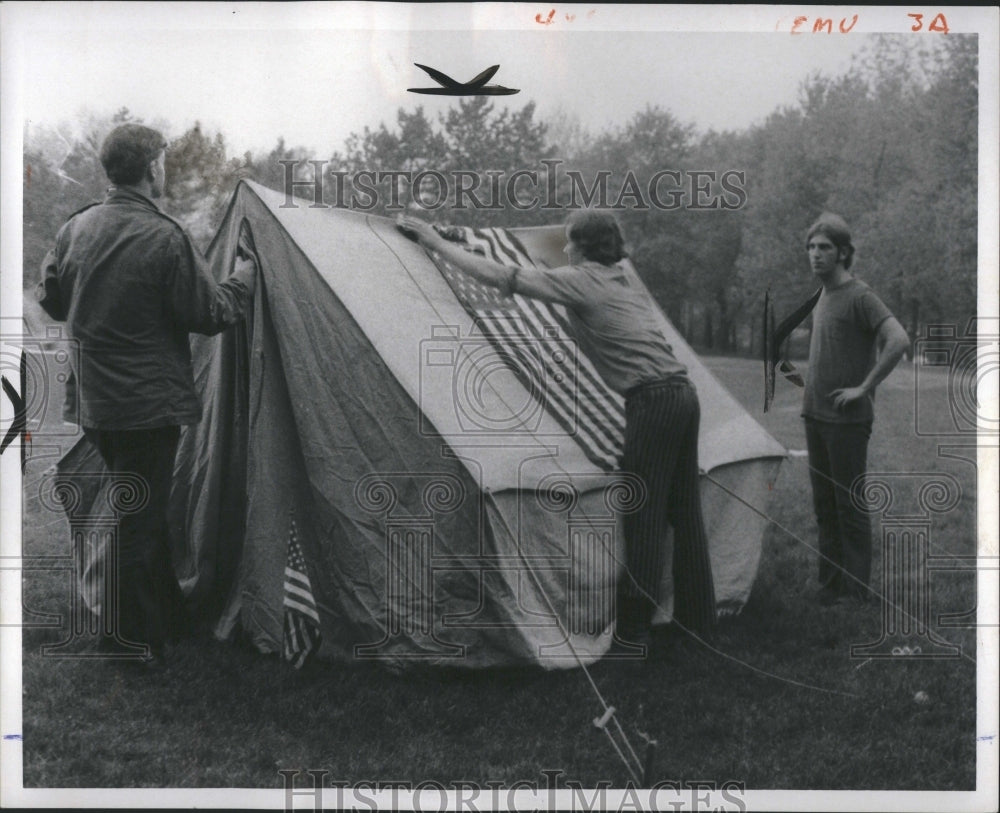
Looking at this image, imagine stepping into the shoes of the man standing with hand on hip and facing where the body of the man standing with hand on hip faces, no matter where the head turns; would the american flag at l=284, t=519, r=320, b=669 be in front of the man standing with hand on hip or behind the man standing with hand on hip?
in front

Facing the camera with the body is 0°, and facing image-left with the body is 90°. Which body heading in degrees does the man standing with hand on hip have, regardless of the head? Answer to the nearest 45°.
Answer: approximately 45°

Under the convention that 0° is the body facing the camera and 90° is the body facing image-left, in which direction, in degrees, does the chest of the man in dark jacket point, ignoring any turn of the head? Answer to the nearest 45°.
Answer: approximately 225°

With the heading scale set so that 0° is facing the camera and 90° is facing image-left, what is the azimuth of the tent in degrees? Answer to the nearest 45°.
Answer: approximately 45°

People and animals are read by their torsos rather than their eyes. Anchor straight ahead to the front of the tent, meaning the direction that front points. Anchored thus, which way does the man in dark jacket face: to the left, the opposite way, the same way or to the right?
the opposite way

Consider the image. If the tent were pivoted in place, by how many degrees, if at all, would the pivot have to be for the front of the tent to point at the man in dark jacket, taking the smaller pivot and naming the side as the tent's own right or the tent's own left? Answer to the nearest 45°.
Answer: approximately 45° to the tent's own right

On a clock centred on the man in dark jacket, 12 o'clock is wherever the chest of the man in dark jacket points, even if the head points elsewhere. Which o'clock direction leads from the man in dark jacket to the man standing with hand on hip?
The man standing with hand on hip is roughly at 2 o'clock from the man in dark jacket.

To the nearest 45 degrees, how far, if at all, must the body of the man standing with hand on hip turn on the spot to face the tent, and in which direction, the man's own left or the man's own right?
approximately 45° to the man's own right

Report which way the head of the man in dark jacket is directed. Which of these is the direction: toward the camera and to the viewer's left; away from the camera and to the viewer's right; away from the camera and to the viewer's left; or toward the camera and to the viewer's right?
away from the camera and to the viewer's right
